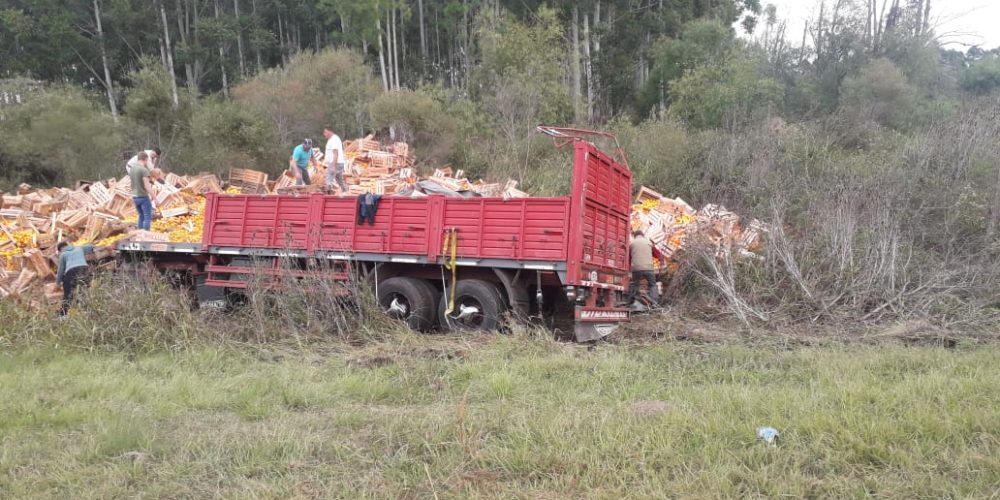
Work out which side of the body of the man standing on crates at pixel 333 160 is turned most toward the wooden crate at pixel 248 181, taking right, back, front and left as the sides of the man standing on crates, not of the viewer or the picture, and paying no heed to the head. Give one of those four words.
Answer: front

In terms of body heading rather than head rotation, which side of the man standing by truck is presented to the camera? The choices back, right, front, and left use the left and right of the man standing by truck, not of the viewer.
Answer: back

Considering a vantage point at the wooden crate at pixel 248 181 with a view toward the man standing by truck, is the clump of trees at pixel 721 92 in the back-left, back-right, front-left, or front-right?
front-left

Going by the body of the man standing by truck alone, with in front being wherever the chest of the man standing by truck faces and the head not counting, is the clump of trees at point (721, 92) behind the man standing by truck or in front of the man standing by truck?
in front

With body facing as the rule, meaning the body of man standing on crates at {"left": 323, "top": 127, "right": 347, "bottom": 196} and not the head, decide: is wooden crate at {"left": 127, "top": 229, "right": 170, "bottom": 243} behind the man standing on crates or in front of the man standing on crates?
in front

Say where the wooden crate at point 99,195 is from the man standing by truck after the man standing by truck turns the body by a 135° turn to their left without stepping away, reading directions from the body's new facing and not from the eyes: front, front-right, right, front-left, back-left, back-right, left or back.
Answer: front-right
